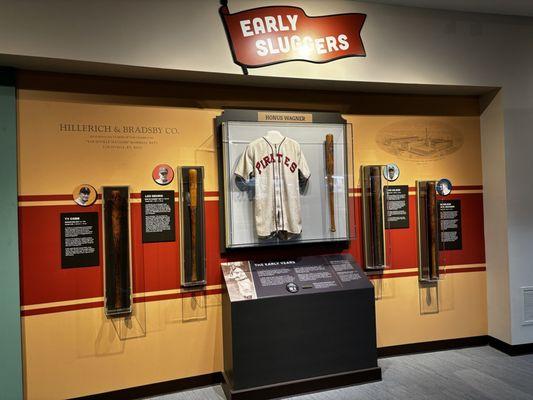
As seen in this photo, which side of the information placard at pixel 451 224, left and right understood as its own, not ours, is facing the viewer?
front

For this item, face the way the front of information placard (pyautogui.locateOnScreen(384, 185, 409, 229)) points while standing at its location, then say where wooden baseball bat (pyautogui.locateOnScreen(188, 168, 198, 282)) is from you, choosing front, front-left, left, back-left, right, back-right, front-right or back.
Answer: front-right

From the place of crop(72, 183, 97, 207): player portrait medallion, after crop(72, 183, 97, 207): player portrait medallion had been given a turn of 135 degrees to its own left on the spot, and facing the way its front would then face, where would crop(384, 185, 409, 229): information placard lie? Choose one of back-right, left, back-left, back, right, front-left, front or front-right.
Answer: front-right

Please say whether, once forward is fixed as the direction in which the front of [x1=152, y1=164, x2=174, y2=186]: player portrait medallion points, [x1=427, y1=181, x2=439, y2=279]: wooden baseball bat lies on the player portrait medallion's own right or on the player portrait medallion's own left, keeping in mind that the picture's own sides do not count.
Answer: on the player portrait medallion's own left

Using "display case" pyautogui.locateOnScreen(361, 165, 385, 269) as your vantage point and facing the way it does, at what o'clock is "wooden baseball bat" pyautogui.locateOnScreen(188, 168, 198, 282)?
The wooden baseball bat is roughly at 2 o'clock from the display case.

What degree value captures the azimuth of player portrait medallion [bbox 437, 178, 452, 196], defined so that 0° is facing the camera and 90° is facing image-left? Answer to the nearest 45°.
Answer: approximately 0°

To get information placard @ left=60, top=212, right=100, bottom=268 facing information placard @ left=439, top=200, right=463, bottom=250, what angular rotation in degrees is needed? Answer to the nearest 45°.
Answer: approximately 90° to its left

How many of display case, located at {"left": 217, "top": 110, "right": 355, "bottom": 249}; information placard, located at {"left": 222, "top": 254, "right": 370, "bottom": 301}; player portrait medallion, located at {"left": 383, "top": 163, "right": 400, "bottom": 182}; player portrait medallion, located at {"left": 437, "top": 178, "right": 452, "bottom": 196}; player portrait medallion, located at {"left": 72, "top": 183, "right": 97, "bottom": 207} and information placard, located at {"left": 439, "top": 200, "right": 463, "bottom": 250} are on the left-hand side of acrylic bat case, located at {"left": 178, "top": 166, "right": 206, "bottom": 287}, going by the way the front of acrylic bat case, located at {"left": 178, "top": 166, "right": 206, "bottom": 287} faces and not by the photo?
5

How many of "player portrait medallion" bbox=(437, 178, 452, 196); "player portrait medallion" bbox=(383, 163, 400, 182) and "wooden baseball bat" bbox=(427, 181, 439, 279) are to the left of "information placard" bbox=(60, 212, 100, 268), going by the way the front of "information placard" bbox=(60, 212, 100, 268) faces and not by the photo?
3

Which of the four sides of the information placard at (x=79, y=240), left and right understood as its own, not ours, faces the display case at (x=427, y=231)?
left

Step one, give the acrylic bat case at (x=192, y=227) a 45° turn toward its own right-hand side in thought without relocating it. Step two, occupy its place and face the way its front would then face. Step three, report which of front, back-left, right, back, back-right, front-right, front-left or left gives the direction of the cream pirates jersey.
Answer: back-left
